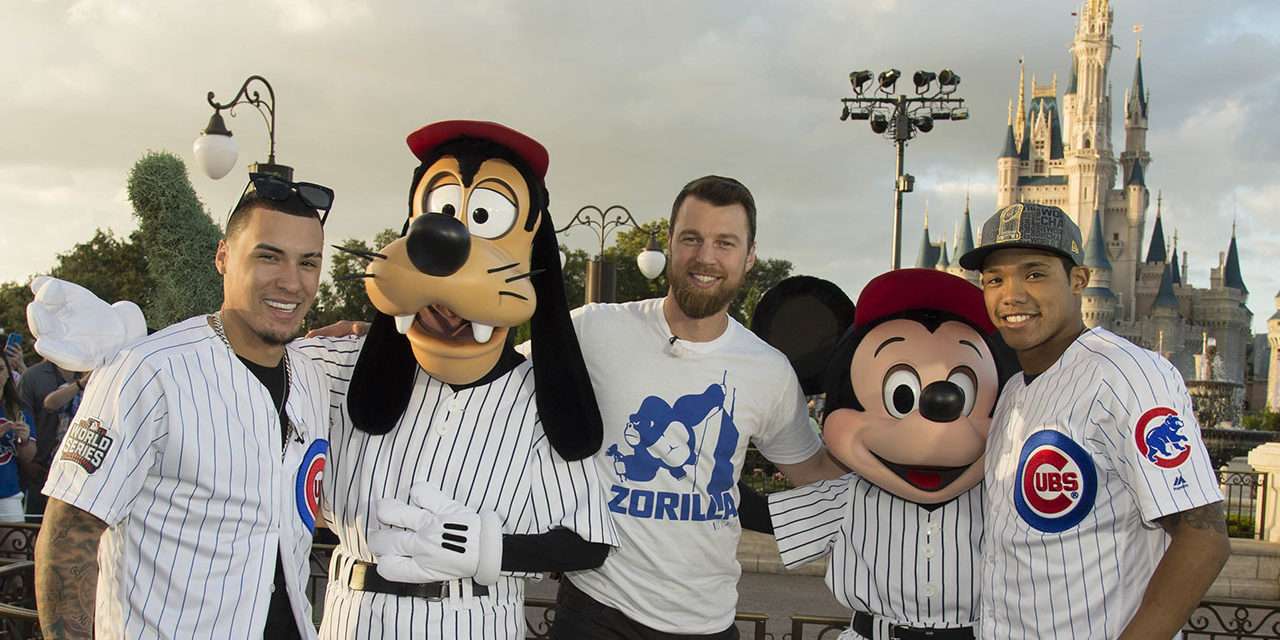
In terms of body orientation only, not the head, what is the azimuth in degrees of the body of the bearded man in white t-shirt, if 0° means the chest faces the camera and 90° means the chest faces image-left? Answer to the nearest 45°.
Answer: approximately 0°

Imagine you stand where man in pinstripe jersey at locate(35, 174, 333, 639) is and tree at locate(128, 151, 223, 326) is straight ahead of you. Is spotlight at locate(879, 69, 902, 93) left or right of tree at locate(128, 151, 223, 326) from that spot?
right

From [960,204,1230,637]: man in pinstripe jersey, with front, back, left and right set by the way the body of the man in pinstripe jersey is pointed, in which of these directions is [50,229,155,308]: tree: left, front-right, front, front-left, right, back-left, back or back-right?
right

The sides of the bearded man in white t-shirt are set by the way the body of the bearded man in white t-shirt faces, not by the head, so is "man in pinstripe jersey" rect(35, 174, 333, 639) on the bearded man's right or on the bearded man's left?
on the bearded man's right

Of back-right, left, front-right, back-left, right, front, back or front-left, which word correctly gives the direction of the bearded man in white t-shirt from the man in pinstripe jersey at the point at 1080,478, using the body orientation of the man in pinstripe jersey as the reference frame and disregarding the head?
front-right

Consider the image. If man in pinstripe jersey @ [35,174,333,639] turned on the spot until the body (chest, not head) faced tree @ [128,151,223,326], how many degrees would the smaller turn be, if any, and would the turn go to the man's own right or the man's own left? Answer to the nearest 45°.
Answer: approximately 135° to the man's own left

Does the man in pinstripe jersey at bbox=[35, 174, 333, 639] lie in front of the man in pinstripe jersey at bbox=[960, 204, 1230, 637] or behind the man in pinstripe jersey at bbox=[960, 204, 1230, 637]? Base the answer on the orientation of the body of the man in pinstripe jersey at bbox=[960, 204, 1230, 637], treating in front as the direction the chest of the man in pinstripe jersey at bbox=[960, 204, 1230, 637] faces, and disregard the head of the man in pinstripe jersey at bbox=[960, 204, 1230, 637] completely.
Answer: in front

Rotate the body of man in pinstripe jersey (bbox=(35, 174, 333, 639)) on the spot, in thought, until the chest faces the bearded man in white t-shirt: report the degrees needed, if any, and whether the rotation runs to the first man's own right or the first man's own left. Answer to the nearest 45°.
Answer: approximately 45° to the first man's own left

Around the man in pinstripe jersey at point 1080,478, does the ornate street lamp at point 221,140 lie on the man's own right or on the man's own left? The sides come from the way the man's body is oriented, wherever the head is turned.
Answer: on the man's own right
